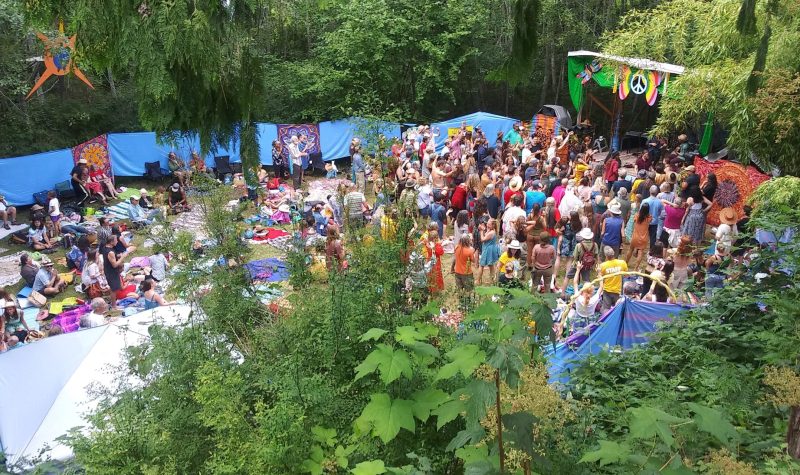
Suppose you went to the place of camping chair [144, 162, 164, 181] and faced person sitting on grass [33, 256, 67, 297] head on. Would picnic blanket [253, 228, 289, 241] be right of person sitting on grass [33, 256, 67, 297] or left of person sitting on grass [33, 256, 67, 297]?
left

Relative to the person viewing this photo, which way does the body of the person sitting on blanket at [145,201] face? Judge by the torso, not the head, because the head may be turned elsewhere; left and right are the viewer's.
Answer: facing the viewer and to the right of the viewer

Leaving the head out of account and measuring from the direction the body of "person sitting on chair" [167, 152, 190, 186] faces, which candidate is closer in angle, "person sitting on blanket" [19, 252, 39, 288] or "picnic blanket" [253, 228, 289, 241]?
the picnic blanket

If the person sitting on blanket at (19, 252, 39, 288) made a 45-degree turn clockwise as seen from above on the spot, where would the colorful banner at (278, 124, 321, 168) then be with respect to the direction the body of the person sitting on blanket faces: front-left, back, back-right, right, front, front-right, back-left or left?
left

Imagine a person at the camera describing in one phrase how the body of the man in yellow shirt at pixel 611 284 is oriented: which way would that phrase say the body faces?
away from the camera

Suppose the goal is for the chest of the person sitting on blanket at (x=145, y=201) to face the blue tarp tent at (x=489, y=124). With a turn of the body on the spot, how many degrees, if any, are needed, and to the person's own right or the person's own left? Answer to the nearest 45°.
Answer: approximately 45° to the person's own left

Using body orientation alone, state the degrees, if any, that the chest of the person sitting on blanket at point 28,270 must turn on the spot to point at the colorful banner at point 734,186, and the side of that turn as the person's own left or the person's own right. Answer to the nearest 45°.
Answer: approximately 45° to the person's own right

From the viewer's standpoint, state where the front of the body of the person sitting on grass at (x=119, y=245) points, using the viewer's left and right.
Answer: facing to the right of the viewer

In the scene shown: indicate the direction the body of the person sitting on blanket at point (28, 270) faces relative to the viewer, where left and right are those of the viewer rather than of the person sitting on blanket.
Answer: facing to the right of the viewer

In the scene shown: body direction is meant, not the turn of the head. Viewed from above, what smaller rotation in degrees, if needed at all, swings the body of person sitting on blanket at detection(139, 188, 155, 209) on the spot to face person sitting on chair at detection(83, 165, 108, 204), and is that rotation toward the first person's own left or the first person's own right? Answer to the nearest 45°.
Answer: approximately 180°

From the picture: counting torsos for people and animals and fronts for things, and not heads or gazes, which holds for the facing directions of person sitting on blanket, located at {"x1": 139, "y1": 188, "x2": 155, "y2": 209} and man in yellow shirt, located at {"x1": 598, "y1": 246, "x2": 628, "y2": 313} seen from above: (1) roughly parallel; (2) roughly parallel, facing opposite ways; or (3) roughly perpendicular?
roughly perpendicular
